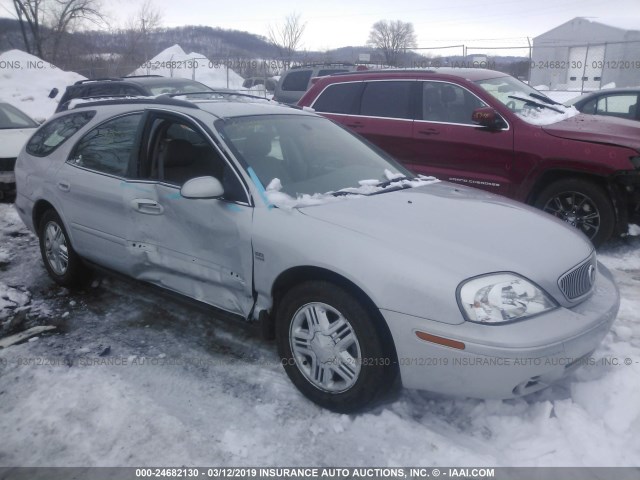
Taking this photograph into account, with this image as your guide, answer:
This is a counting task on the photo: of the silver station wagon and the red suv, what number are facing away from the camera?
0

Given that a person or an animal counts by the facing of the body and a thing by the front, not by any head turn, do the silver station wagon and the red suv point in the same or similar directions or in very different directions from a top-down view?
same or similar directions

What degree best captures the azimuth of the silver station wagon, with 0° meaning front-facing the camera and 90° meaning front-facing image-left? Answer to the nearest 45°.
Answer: approximately 315°

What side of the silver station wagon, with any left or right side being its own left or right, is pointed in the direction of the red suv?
left

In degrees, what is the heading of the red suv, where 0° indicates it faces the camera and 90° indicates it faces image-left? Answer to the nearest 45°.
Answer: approximately 315°

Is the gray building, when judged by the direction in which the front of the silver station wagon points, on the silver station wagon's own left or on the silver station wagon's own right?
on the silver station wagon's own left

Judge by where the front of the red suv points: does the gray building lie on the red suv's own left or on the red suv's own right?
on the red suv's own left
